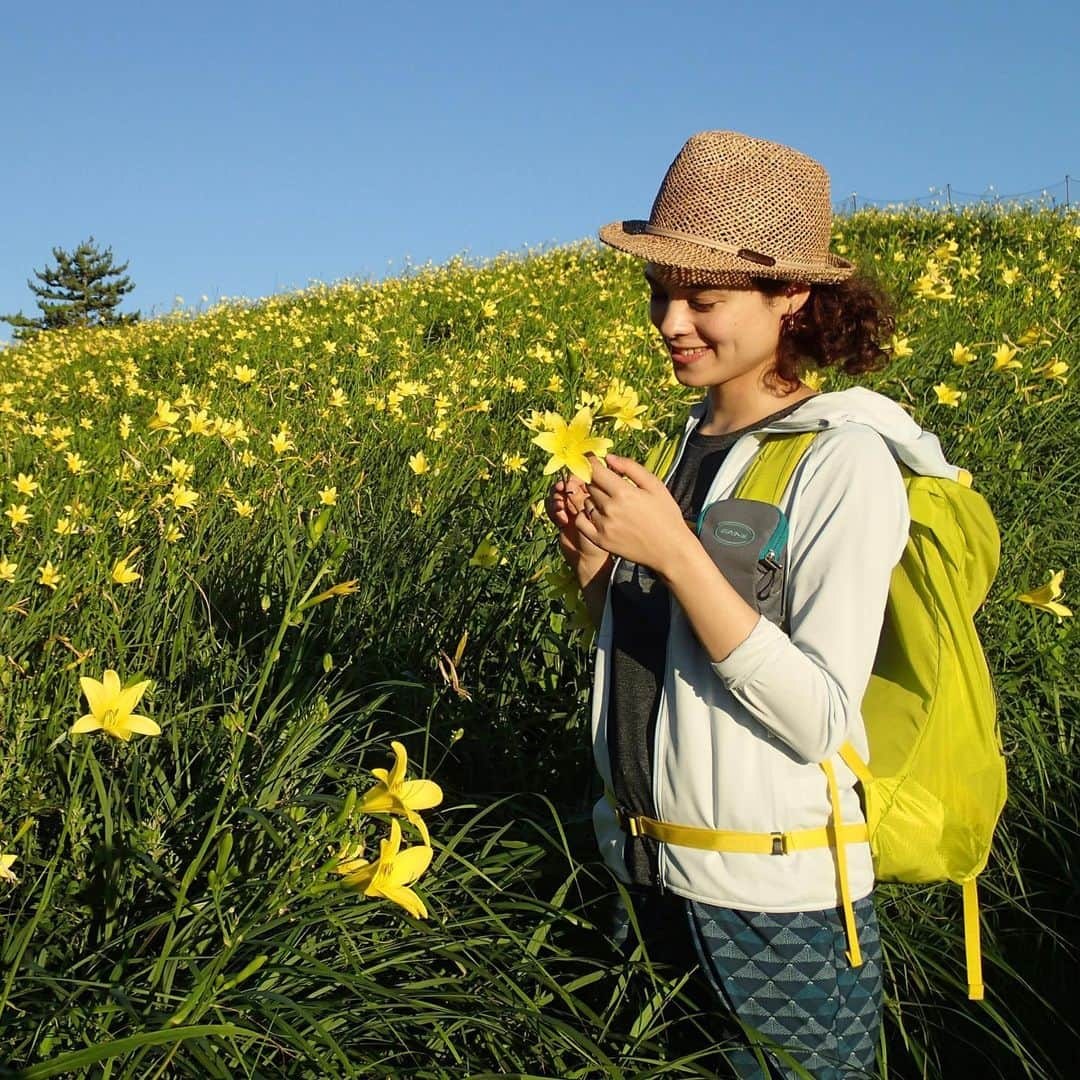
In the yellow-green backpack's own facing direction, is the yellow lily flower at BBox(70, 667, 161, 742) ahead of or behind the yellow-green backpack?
behind

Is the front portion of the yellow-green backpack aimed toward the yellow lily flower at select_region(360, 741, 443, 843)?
no

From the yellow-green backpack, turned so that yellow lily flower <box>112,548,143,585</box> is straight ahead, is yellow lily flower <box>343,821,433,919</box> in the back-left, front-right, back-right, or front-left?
front-left

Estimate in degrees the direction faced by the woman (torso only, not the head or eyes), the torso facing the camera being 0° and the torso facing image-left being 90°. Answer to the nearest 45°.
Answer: approximately 45°

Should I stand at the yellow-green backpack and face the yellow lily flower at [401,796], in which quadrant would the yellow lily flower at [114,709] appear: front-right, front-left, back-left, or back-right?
front-right

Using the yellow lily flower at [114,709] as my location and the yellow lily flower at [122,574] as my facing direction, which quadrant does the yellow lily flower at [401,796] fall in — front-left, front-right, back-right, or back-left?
back-right

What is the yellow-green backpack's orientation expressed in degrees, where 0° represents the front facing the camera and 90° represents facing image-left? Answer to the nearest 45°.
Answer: approximately 225°

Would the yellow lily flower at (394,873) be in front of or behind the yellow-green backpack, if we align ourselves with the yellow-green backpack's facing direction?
behind

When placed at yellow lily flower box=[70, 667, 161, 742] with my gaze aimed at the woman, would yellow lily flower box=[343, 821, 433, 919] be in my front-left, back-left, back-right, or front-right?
front-right
